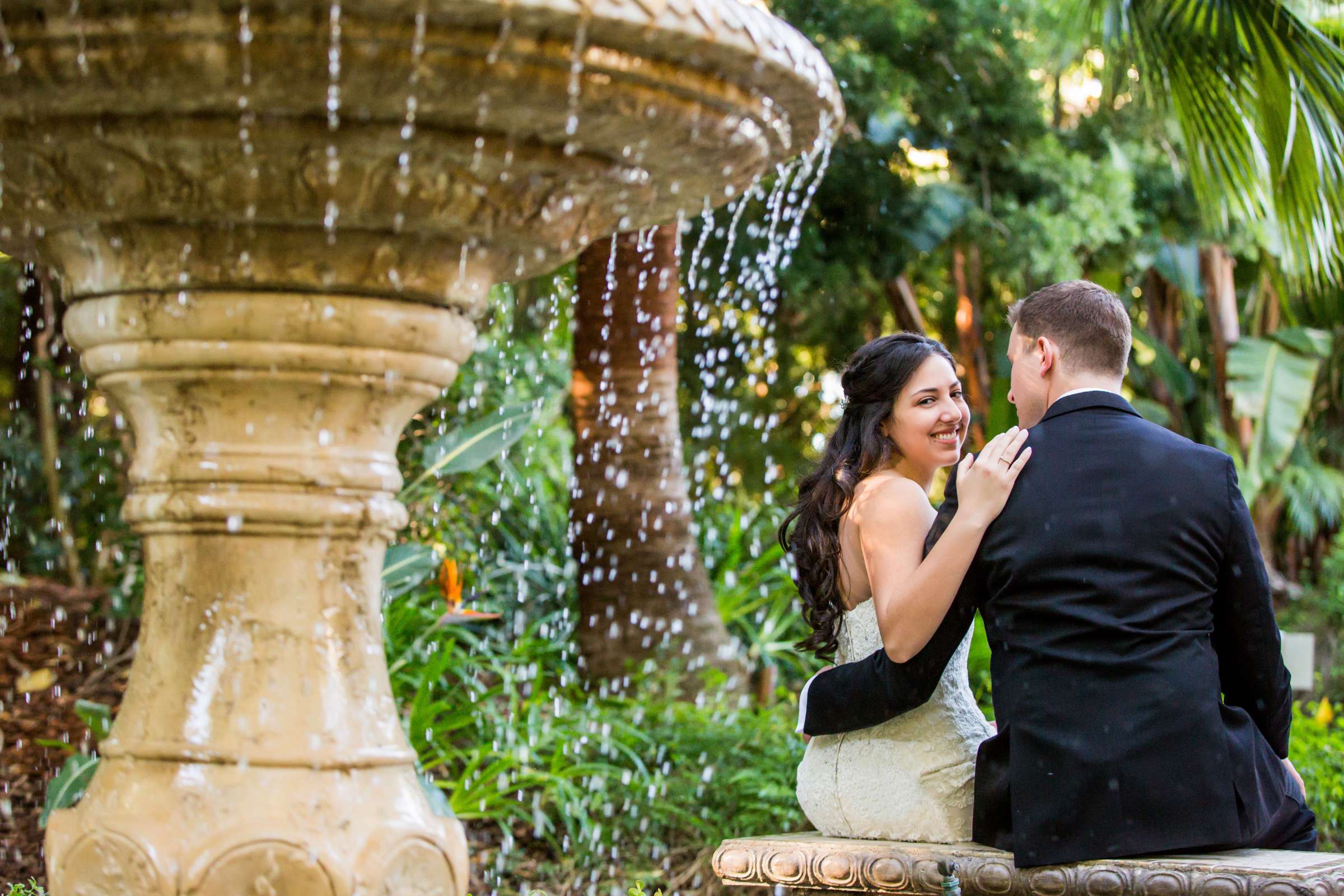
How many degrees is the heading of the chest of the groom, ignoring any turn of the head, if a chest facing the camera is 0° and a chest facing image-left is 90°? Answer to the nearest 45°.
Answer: approximately 180°

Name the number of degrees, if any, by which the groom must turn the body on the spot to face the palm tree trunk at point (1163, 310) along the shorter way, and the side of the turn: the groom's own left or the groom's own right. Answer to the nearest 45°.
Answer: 0° — they already face it

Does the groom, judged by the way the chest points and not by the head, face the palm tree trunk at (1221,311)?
yes

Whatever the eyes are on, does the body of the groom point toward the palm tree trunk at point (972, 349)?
yes

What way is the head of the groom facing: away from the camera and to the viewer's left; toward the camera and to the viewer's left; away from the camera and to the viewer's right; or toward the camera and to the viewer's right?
away from the camera and to the viewer's left

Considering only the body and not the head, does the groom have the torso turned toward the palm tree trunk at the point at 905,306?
yes
